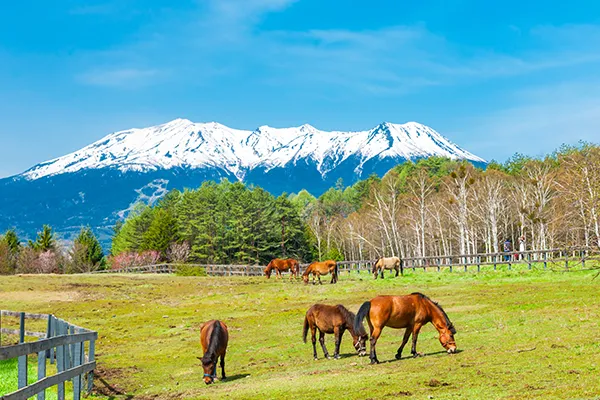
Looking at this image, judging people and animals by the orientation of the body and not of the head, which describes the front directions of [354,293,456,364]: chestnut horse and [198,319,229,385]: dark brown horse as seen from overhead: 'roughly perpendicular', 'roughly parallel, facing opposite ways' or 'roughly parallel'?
roughly perpendicular

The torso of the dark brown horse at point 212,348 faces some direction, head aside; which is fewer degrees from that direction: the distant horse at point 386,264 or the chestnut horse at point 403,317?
the chestnut horse

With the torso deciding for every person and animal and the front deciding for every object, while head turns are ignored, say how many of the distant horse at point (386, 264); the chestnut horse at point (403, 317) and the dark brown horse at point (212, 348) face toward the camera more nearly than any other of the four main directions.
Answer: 1

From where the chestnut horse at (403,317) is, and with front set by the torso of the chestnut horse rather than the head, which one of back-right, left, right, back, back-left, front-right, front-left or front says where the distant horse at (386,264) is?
left

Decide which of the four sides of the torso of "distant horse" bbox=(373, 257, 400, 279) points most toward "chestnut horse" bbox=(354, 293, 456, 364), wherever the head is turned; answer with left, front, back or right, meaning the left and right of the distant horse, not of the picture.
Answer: left

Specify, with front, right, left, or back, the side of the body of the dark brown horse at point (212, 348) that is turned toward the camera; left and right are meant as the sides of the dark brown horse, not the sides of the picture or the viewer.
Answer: front

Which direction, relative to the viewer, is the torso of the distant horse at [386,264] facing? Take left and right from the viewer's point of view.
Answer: facing to the left of the viewer

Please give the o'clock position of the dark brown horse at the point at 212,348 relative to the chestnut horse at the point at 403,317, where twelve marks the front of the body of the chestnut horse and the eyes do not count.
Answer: The dark brown horse is roughly at 6 o'clock from the chestnut horse.

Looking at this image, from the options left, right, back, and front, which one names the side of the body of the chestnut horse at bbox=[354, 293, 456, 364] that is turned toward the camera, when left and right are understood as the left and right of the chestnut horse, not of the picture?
right

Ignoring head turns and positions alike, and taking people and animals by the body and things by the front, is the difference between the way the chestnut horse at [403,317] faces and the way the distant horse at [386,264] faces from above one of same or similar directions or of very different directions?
very different directions

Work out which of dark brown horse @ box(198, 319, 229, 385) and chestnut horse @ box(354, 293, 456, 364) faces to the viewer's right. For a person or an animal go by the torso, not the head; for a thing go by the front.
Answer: the chestnut horse

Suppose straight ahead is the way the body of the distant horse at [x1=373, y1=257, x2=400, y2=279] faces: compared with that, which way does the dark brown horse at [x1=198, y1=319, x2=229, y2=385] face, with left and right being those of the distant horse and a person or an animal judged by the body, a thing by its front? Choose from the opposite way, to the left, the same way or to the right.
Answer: to the left

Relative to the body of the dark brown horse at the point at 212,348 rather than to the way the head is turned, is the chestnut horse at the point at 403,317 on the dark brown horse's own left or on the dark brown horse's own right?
on the dark brown horse's own left
